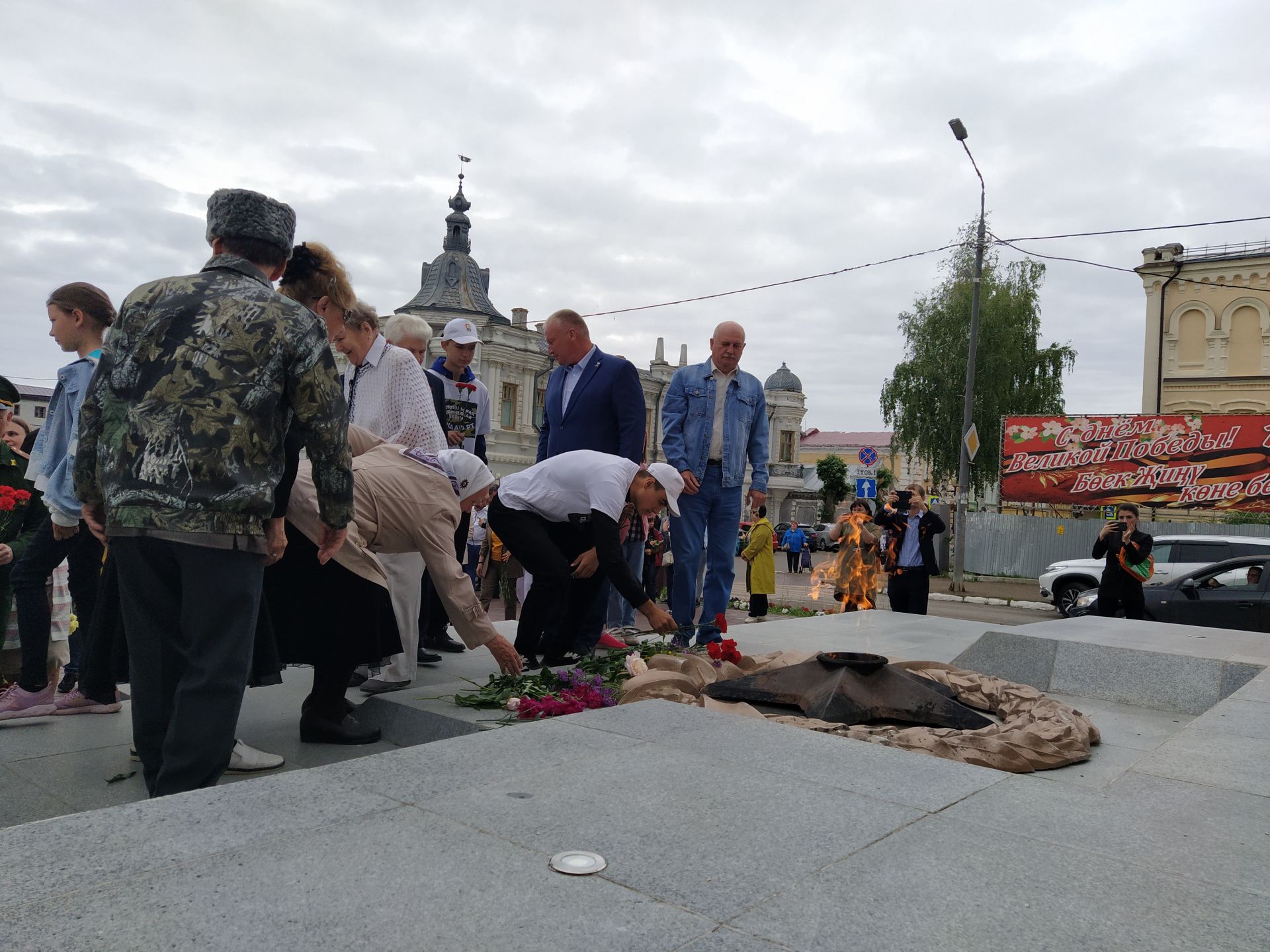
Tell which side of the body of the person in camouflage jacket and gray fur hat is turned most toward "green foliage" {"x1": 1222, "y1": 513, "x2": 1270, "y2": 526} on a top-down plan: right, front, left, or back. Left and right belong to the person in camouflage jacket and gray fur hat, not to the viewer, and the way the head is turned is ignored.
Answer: front

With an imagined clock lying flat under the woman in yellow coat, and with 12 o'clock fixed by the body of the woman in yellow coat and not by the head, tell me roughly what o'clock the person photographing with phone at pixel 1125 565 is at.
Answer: The person photographing with phone is roughly at 7 o'clock from the woman in yellow coat.

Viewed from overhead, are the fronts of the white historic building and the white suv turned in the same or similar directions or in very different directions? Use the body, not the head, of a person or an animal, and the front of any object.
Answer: very different directions

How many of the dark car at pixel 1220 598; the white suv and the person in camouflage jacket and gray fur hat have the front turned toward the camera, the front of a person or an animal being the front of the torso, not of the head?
0

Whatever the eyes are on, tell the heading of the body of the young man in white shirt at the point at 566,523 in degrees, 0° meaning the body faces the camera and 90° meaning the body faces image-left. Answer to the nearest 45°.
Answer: approximately 270°

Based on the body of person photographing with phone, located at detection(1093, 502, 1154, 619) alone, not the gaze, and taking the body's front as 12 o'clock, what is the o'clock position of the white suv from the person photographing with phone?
The white suv is roughly at 6 o'clock from the person photographing with phone.

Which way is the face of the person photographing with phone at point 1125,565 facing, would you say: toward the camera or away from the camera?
toward the camera

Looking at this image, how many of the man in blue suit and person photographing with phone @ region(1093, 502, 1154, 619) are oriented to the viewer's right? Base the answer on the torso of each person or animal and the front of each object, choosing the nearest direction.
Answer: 0

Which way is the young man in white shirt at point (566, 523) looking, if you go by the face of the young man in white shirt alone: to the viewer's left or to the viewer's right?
to the viewer's right

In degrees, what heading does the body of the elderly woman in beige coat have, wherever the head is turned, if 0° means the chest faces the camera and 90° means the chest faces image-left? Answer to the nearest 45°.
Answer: approximately 270°

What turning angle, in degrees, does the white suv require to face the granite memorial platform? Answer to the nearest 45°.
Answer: approximately 90° to its left

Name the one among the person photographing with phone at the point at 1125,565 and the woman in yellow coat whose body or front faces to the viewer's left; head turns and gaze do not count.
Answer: the woman in yellow coat

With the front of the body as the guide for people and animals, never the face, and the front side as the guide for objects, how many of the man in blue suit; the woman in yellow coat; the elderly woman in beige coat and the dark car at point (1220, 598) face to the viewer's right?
1

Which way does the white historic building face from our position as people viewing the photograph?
facing the viewer and to the right of the viewer

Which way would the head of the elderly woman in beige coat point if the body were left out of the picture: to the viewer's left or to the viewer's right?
to the viewer's right

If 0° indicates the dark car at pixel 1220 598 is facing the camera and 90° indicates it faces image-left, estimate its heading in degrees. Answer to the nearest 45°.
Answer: approximately 90°
